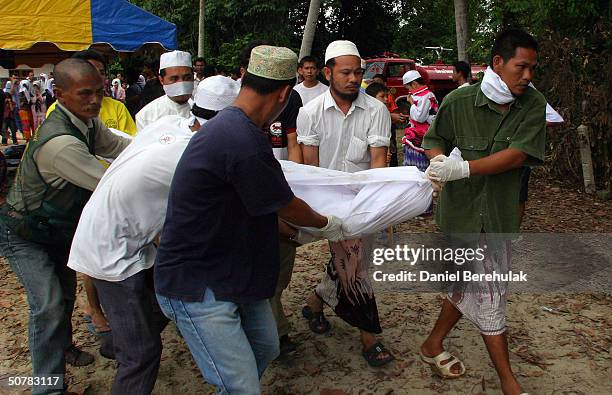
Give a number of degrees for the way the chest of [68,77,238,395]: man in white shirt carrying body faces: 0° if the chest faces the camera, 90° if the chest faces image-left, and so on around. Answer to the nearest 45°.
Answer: approximately 225°

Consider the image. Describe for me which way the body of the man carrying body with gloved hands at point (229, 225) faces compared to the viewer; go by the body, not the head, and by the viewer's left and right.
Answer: facing away from the viewer and to the right of the viewer

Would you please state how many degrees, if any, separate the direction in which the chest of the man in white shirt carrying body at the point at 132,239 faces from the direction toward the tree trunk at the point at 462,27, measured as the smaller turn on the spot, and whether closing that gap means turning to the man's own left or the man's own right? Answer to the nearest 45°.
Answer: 0° — they already face it

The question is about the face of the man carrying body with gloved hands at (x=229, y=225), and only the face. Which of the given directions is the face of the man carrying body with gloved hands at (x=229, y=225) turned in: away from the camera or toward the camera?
away from the camera

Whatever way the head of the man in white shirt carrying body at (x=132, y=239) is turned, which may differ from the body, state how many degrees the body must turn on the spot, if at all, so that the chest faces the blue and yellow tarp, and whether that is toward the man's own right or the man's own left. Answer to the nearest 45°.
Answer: approximately 45° to the man's own left

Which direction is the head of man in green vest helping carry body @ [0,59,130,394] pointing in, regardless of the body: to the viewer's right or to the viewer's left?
to the viewer's right

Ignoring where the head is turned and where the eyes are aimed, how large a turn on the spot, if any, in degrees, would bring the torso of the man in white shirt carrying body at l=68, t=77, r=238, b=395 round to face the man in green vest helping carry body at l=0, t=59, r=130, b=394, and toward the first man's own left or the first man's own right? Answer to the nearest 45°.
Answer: approximately 90° to the first man's own left
